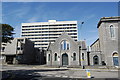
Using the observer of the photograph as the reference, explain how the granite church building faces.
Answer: facing the viewer

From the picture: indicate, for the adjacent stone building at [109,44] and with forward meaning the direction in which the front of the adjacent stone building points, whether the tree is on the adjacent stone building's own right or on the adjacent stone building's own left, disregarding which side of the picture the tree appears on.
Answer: on the adjacent stone building's own right

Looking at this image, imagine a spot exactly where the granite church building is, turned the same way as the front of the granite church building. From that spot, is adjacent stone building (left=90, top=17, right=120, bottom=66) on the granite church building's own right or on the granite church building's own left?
on the granite church building's own left

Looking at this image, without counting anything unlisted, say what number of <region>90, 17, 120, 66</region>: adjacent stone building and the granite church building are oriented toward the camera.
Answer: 2

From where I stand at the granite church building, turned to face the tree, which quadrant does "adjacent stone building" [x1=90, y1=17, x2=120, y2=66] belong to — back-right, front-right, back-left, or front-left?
back-left

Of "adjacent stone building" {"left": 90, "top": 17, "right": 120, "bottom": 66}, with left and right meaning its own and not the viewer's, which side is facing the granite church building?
right
